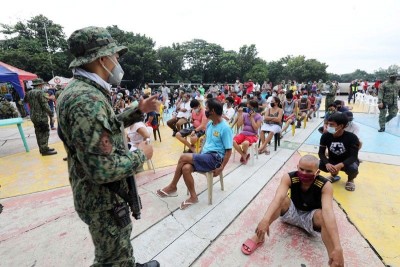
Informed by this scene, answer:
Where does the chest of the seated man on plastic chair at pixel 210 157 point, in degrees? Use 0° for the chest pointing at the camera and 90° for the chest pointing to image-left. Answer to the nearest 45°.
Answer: approximately 45°

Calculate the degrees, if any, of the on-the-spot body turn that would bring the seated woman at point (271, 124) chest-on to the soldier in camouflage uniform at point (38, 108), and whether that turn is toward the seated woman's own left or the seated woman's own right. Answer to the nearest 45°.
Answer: approximately 45° to the seated woman's own right

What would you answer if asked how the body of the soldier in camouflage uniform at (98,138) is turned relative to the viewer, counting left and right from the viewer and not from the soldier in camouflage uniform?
facing to the right of the viewer

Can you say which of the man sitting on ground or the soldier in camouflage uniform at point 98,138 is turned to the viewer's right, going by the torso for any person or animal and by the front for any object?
the soldier in camouflage uniform

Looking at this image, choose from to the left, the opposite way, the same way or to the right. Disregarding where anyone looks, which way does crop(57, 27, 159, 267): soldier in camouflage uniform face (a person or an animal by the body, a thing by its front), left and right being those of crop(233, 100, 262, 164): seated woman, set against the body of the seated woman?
the opposite way

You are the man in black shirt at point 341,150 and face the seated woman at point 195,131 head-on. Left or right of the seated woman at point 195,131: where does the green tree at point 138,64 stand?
right

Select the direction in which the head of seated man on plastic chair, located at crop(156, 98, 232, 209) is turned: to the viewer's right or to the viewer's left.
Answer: to the viewer's left

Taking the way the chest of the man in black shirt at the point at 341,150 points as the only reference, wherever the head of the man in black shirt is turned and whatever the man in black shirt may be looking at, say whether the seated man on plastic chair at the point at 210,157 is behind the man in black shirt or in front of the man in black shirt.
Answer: in front

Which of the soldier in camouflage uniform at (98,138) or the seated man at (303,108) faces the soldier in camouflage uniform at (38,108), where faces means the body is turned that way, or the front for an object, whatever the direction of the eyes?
the seated man

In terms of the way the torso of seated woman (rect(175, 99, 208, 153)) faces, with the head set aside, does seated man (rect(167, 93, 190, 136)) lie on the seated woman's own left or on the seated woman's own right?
on the seated woman's own right

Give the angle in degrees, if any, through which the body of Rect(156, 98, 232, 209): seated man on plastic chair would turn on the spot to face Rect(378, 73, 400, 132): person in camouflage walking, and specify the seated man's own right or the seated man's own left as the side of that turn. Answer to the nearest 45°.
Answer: approximately 180°

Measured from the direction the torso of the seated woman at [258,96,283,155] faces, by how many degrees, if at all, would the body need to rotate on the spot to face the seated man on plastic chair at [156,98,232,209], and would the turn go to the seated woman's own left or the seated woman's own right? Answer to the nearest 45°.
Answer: approximately 45° to the seated woman's own left
